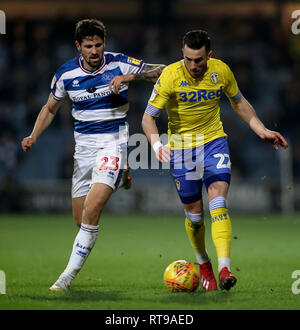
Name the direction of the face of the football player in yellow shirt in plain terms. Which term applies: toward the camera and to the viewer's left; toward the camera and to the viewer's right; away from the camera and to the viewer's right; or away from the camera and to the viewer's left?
toward the camera and to the viewer's left

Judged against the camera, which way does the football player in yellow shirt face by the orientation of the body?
toward the camera

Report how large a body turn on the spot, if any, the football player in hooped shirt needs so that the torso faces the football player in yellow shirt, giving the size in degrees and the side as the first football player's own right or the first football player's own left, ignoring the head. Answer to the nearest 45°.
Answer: approximately 90° to the first football player's own left

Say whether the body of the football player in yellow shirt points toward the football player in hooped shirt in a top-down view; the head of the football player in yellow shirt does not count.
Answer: no

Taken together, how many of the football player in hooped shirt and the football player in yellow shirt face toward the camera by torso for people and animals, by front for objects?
2

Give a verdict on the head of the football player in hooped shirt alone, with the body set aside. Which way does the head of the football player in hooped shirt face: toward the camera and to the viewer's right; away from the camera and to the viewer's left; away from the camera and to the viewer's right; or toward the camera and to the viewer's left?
toward the camera and to the viewer's right

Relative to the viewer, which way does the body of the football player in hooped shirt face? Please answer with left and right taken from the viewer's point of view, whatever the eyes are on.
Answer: facing the viewer

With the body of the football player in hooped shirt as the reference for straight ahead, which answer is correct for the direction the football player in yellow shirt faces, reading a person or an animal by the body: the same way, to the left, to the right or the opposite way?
the same way
